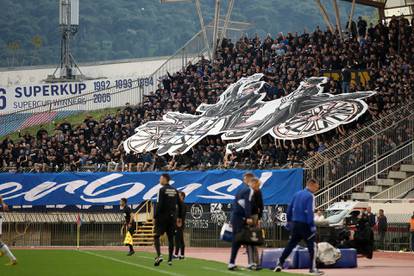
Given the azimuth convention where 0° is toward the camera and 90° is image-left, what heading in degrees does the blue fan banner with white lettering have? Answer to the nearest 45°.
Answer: approximately 0°

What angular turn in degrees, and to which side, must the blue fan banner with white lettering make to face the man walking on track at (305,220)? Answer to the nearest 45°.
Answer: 0° — it already faces them

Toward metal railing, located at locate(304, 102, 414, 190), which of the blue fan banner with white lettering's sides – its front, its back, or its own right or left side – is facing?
left

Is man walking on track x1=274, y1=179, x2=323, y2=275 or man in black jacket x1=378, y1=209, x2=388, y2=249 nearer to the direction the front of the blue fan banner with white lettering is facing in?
the man walking on track

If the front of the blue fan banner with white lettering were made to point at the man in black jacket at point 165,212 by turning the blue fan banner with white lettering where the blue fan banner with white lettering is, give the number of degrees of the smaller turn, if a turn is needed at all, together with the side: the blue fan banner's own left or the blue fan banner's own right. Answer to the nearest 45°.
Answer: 0° — it already faces them

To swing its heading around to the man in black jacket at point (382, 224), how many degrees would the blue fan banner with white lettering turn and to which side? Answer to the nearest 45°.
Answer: approximately 45° to its left

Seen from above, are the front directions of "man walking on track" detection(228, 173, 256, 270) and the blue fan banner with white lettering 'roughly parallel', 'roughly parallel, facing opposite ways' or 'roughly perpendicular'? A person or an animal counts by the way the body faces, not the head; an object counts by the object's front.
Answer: roughly perpendicular

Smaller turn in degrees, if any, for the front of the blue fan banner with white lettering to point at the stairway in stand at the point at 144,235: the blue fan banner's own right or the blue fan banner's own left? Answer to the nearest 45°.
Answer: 0° — it already faces it

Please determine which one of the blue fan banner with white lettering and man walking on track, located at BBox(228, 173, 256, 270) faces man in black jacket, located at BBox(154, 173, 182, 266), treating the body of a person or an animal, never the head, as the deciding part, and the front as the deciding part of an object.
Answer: the blue fan banner with white lettering

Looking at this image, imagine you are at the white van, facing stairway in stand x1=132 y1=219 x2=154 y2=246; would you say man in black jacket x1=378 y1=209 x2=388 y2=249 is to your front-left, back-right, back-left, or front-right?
back-left
